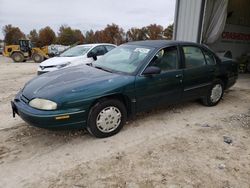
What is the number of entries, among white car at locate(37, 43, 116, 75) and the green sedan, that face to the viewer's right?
0

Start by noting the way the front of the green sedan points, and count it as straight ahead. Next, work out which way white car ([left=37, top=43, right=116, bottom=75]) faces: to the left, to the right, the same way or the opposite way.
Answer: the same way

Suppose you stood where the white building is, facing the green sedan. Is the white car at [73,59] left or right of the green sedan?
right

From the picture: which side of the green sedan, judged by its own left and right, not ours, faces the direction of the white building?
back

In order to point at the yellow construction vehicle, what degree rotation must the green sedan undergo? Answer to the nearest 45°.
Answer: approximately 90° to its right

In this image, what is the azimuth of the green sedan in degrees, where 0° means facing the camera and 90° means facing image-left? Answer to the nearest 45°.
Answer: approximately 45°

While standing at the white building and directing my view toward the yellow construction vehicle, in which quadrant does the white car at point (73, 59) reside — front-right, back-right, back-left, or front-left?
front-left
